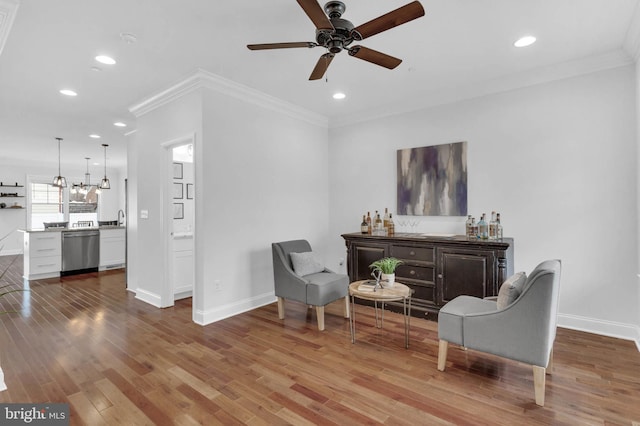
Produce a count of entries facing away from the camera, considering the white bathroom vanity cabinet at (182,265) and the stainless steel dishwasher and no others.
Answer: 0

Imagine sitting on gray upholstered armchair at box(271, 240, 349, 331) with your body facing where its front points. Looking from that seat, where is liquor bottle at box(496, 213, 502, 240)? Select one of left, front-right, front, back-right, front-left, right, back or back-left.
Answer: front-left

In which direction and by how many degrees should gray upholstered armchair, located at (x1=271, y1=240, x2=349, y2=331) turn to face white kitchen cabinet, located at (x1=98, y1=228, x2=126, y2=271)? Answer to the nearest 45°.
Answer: approximately 180°

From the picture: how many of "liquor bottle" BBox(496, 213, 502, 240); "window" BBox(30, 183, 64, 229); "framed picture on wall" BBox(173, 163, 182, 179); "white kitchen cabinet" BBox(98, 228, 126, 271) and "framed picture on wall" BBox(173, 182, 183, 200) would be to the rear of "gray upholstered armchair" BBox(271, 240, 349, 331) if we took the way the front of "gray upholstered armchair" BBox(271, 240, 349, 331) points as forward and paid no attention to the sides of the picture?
4

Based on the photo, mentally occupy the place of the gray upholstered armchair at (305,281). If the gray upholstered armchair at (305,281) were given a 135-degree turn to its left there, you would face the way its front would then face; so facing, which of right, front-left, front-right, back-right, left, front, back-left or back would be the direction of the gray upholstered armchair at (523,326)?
back-right

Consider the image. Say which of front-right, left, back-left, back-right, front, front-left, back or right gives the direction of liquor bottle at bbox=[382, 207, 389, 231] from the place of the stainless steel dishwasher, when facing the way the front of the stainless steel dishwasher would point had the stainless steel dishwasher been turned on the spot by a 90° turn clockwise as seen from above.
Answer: back-left

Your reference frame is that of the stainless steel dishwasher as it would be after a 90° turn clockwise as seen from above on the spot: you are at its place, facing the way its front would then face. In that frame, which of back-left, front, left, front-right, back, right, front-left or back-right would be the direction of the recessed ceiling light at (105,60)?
left

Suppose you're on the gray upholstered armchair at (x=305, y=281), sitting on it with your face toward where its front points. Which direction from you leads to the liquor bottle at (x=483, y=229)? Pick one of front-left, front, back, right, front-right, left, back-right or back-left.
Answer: front-left

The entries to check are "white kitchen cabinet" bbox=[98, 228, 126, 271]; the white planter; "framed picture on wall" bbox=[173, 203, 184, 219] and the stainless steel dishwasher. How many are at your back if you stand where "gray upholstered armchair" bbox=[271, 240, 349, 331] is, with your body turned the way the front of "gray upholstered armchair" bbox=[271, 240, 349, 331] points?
3

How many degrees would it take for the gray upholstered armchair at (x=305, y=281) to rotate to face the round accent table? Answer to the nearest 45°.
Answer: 0° — it already faces it

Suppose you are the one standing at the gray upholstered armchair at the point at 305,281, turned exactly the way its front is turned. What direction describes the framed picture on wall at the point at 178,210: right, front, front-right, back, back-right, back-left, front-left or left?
back

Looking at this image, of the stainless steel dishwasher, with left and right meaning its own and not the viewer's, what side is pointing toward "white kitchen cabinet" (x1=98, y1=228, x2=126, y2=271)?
left

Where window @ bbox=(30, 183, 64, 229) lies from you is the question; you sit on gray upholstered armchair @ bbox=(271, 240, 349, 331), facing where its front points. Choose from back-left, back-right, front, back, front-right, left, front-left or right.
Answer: back

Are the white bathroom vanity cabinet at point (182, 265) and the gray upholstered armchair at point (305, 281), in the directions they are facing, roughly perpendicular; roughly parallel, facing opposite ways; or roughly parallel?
roughly parallel

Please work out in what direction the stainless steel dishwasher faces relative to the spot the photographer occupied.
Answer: facing the viewer

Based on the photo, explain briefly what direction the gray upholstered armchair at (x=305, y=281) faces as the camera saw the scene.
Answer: facing the viewer and to the right of the viewer

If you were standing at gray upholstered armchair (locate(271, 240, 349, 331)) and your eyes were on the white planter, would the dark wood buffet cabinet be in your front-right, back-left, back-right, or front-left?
front-left

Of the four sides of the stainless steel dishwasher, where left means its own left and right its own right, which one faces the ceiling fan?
front

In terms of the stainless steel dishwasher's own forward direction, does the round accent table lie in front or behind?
in front
